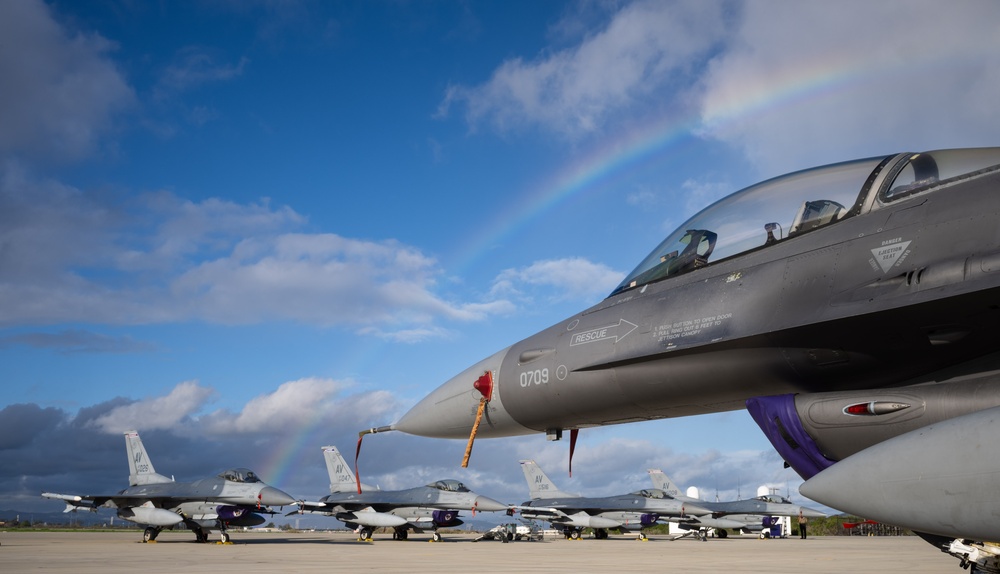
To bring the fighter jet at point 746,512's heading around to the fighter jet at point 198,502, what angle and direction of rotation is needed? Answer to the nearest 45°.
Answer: approximately 90° to its right

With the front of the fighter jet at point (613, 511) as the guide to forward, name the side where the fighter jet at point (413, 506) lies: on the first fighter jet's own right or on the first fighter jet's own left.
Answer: on the first fighter jet's own right

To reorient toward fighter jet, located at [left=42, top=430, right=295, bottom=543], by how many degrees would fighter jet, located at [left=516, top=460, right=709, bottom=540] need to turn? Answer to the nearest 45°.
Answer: approximately 90° to its right

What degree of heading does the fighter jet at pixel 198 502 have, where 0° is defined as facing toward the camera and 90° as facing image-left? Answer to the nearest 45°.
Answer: approximately 315°

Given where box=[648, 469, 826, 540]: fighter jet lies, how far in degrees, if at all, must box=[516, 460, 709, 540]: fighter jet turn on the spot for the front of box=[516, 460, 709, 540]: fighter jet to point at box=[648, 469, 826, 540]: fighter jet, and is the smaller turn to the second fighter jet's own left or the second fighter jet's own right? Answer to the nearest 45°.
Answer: approximately 90° to the second fighter jet's own left
